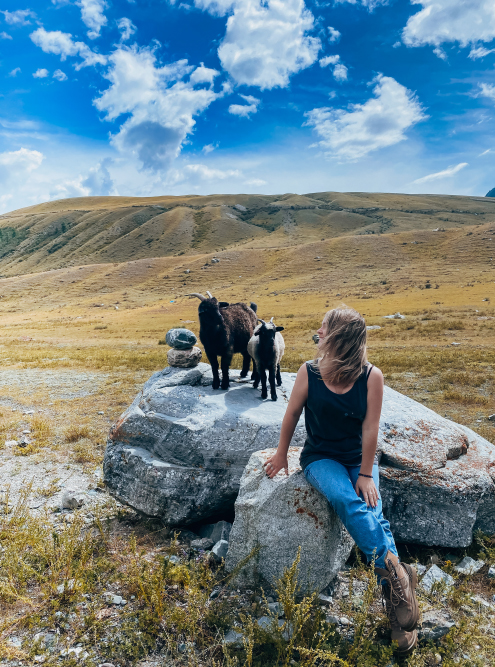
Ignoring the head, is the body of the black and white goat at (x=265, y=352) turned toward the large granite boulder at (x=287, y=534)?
yes

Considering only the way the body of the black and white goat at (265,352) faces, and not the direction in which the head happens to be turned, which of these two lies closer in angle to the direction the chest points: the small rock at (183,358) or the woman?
the woman

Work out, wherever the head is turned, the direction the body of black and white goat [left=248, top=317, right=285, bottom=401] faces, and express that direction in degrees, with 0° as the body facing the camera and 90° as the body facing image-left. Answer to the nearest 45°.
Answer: approximately 0°

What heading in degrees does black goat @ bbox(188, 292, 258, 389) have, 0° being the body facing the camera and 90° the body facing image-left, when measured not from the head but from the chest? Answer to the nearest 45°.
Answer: approximately 45°

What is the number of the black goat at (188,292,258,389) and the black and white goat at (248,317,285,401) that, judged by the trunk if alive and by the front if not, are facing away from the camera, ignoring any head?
0

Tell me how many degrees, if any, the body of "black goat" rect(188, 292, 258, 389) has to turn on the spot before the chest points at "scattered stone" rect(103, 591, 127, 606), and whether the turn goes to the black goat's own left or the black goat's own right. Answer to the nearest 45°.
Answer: approximately 45° to the black goat's own left

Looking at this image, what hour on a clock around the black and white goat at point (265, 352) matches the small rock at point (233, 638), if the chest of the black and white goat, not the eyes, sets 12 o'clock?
The small rock is roughly at 12 o'clock from the black and white goat.

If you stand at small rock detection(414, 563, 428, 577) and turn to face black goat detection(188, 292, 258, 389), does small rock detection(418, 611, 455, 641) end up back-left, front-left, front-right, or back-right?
back-left

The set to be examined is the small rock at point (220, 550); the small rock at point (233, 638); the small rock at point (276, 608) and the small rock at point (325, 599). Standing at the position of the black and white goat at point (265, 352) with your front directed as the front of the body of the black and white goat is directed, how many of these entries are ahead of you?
4
